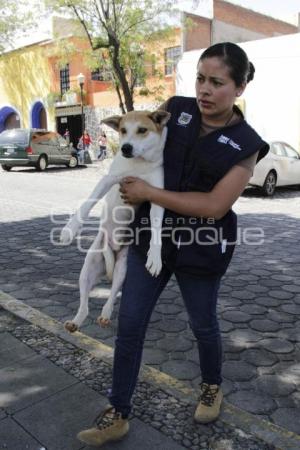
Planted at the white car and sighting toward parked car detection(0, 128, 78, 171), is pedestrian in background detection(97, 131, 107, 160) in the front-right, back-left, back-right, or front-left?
front-right

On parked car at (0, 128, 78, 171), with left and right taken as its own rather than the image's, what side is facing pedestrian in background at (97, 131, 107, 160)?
front

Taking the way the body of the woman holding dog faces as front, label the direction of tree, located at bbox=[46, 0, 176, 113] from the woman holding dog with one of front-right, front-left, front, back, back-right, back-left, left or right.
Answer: back-right

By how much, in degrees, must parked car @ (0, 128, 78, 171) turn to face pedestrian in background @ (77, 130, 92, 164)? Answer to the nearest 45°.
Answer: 0° — it already faces them

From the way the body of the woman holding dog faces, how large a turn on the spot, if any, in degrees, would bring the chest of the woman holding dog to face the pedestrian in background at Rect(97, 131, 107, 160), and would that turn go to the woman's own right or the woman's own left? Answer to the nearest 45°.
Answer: approximately 135° to the woman's own right

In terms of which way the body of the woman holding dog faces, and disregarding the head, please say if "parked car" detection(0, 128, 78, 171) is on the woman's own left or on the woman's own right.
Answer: on the woman's own right

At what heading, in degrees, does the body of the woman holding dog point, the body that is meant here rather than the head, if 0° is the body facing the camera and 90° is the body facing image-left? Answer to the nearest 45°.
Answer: approximately 45°

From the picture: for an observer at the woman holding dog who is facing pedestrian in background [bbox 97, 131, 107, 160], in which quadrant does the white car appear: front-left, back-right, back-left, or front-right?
front-right

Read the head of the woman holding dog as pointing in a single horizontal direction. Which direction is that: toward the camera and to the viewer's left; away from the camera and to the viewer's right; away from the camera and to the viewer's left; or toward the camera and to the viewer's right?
toward the camera and to the viewer's left

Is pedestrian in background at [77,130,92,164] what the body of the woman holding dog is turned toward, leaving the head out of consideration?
no
